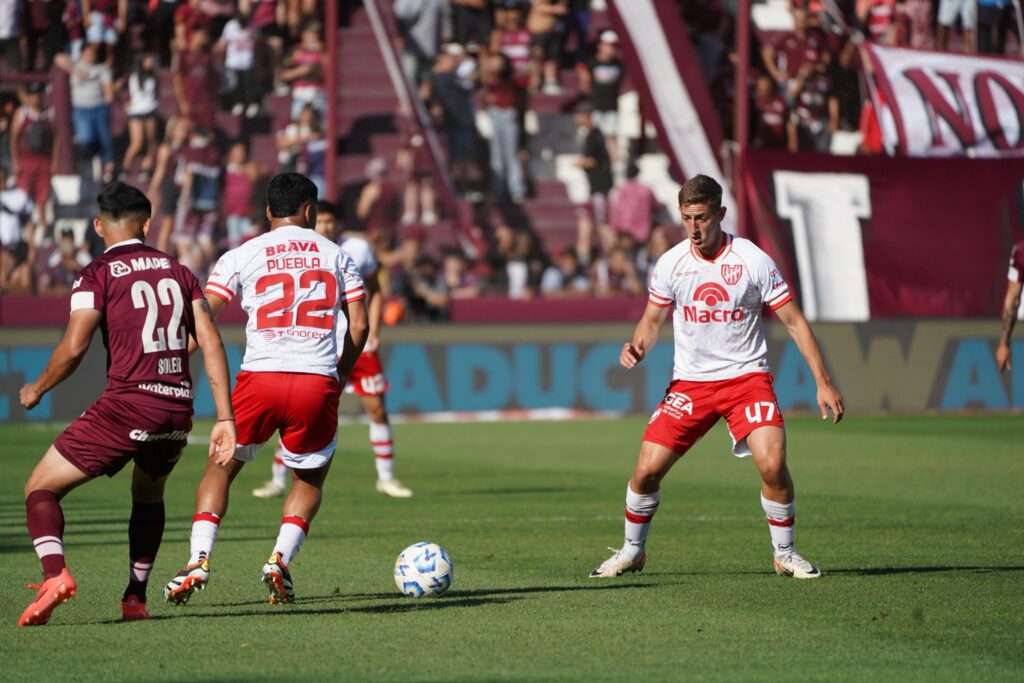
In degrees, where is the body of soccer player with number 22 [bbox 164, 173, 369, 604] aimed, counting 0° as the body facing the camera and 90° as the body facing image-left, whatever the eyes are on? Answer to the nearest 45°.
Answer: approximately 180°

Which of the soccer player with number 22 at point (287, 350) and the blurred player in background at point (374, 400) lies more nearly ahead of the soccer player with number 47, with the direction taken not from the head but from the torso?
the soccer player with number 22

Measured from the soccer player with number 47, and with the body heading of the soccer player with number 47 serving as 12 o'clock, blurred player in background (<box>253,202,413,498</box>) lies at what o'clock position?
The blurred player in background is roughly at 5 o'clock from the soccer player with number 47.

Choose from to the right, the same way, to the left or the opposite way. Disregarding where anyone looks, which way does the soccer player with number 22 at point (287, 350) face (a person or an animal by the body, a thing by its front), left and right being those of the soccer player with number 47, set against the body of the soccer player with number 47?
the opposite way

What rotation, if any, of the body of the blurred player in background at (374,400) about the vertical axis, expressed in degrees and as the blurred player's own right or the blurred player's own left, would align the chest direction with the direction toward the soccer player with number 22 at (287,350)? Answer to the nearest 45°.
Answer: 0° — they already face them

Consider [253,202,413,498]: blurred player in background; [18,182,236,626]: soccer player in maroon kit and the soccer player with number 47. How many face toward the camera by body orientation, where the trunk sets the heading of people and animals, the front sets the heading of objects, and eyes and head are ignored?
2

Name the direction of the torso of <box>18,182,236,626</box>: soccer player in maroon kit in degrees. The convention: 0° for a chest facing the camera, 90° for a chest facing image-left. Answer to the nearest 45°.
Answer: approximately 135°

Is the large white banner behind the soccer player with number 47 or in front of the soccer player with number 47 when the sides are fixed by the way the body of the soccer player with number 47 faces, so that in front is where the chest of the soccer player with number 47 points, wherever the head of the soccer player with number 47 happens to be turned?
behind

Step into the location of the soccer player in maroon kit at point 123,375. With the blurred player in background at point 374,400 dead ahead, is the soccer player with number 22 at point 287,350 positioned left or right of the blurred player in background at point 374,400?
right

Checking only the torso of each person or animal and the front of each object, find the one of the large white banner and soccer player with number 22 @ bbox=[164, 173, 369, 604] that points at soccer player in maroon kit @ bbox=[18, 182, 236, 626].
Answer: the large white banner

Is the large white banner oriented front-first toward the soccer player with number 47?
yes

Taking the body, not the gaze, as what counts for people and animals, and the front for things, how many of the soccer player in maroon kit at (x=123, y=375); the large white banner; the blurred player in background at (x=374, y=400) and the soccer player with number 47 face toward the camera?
3

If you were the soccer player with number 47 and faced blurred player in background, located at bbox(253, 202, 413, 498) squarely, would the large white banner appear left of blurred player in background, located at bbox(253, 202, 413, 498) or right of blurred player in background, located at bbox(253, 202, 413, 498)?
right

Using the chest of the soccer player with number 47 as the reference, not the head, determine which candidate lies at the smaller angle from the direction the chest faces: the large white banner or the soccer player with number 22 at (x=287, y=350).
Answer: the soccer player with number 22

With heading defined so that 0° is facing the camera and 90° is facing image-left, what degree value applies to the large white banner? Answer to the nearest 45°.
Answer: approximately 0°
